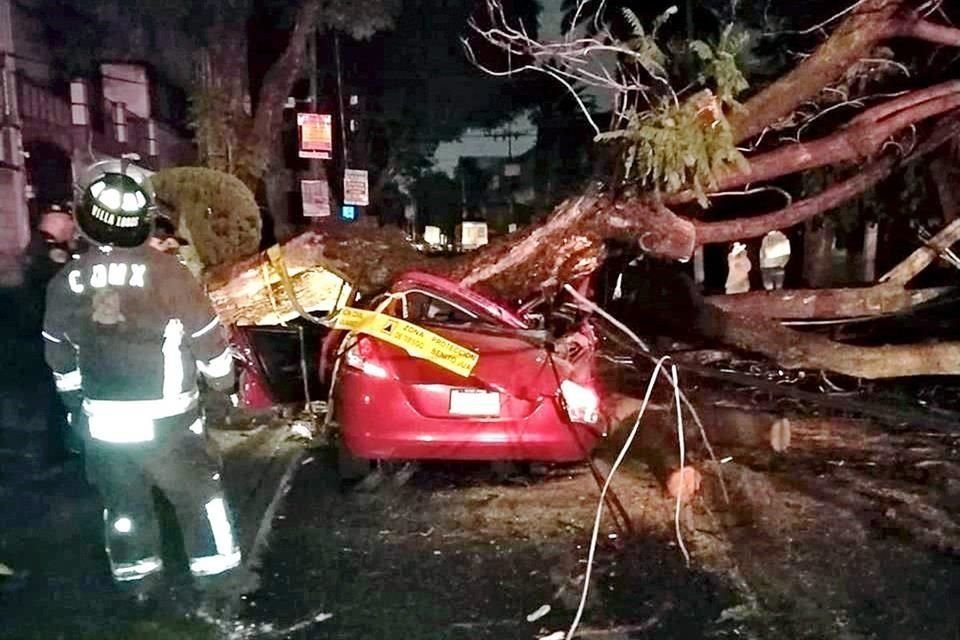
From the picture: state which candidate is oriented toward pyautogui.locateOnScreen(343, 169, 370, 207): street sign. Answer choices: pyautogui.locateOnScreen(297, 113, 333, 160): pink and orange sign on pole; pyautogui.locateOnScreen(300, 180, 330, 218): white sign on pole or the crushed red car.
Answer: the crushed red car

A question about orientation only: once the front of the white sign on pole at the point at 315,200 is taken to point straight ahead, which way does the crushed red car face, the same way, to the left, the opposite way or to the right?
the opposite way

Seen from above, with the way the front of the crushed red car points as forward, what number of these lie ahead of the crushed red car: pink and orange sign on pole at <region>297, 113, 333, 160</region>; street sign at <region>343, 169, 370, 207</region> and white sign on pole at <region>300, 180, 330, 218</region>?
3

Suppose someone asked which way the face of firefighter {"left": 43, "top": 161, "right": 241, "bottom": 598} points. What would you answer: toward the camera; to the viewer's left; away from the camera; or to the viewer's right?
away from the camera

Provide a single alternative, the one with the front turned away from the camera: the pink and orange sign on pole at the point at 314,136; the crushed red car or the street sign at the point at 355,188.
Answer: the crushed red car

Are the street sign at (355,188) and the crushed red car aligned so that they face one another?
yes

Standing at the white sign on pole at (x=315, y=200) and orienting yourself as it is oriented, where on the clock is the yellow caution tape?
The yellow caution tape is roughly at 12 o'clock from the white sign on pole.

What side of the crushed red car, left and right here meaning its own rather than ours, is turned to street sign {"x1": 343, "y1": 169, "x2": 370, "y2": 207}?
front

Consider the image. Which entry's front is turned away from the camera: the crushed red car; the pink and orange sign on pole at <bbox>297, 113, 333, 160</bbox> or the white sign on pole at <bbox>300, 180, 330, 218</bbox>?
the crushed red car

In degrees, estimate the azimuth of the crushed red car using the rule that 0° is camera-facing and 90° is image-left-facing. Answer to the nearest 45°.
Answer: approximately 180°

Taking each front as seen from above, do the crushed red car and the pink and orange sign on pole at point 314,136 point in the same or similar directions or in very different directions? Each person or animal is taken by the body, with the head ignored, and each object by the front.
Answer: very different directions

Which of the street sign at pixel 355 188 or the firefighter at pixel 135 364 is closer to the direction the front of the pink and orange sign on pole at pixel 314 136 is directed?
the firefighter
